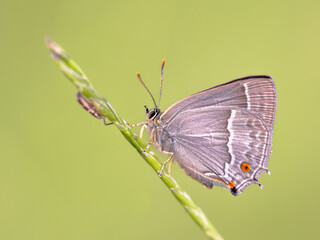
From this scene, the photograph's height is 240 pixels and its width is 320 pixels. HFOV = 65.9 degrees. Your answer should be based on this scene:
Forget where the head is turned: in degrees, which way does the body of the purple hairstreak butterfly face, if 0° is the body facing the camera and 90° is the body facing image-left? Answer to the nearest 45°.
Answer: approximately 90°
